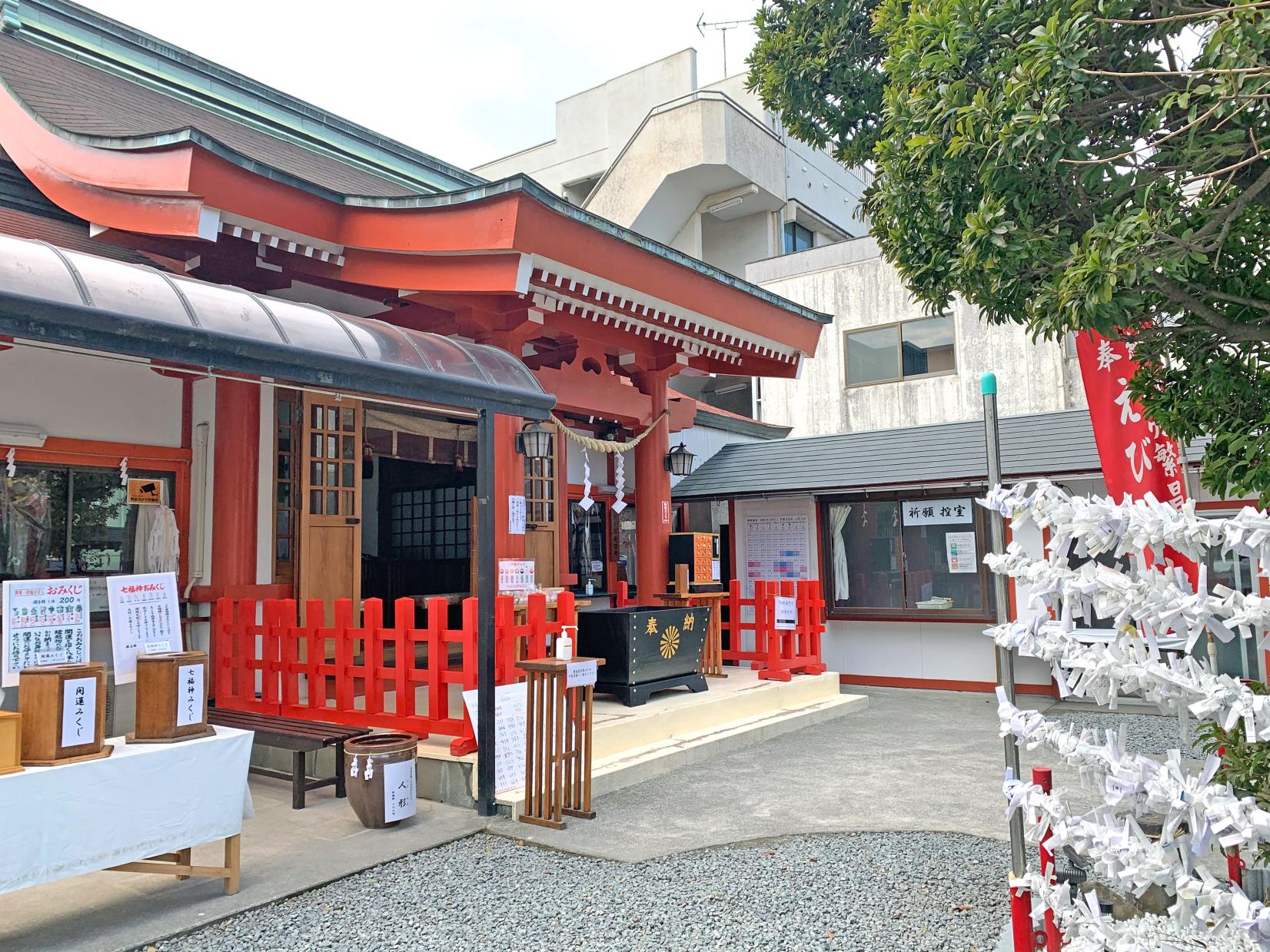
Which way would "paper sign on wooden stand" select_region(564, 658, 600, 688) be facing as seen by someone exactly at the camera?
facing the viewer and to the right of the viewer

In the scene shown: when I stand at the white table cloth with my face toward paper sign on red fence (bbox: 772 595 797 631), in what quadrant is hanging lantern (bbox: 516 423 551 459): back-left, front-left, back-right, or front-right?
front-left

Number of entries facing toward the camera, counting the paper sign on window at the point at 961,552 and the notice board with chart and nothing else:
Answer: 2

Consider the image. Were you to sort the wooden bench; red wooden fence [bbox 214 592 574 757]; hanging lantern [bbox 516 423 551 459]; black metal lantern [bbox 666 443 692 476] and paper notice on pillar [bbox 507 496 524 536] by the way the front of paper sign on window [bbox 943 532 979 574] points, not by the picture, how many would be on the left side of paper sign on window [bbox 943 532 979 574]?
0

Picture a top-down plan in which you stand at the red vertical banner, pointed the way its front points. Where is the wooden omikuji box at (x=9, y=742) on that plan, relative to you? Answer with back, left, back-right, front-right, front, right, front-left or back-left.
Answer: front-right

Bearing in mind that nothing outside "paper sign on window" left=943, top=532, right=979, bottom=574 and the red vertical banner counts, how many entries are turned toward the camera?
2

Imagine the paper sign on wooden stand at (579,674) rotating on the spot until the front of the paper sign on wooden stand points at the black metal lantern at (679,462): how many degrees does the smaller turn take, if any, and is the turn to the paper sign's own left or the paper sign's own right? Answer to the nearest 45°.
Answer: approximately 135° to the paper sign's own left

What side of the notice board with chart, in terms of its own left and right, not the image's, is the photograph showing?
front

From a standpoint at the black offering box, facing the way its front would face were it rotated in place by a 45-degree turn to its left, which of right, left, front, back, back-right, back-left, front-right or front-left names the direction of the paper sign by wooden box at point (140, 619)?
back-right

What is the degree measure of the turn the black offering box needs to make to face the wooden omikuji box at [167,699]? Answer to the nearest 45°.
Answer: approximately 90° to its right

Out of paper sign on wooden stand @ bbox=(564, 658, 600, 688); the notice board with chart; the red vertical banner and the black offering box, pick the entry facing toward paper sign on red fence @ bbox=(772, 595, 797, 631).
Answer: the notice board with chart

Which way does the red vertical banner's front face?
toward the camera

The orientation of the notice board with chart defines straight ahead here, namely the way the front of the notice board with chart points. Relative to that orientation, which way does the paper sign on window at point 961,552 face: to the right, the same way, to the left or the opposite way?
the same way

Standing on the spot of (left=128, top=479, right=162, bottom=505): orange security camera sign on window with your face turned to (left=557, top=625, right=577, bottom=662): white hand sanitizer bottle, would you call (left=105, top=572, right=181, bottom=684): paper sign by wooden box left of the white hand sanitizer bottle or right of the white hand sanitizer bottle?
right
